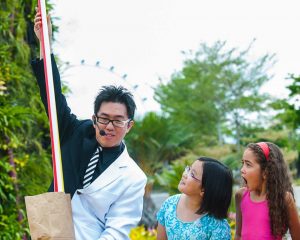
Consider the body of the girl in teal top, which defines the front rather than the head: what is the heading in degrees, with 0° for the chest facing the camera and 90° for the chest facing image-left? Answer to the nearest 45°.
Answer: approximately 45°

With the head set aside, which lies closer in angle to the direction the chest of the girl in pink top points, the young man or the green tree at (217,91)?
the young man

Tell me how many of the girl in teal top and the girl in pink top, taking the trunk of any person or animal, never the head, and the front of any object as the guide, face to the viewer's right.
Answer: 0

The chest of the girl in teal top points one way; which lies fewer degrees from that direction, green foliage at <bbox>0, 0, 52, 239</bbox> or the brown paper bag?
the brown paper bag

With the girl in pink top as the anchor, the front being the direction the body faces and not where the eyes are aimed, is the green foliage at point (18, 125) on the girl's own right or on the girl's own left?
on the girl's own right

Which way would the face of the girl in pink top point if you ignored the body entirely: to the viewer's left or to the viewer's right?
to the viewer's left

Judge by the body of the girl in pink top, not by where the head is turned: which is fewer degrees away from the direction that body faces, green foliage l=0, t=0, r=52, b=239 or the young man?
the young man

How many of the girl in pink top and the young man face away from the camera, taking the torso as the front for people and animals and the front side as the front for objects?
0

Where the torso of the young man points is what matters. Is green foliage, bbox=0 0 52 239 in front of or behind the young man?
behind

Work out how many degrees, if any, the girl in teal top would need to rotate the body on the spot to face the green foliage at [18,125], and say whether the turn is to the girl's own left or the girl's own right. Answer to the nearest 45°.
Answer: approximately 90° to the girl's own right
